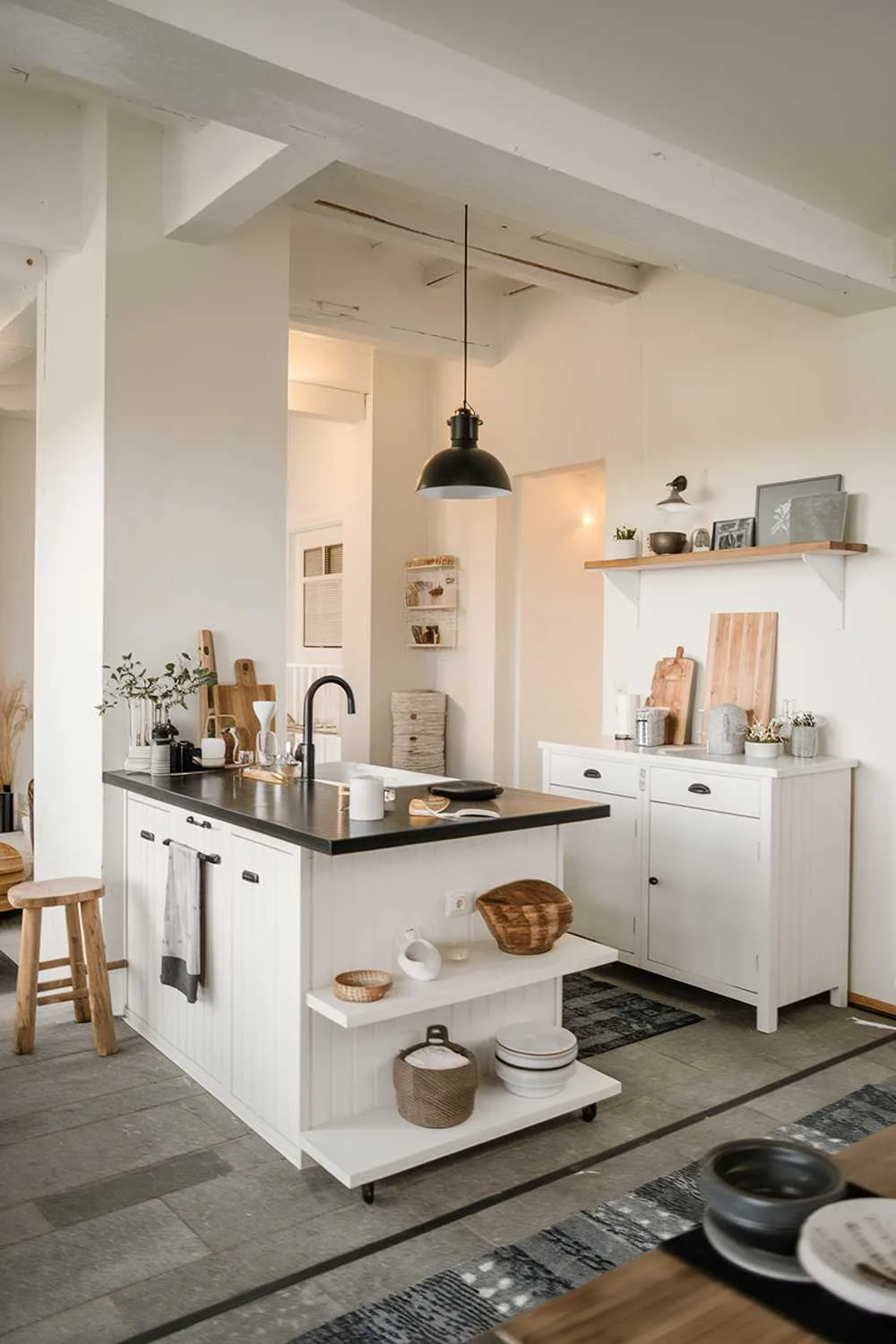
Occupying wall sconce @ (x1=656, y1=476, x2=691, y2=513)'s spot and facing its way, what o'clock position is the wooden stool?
The wooden stool is roughly at 12 o'clock from the wall sconce.

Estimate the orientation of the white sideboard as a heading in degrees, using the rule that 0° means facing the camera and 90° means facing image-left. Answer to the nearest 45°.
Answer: approximately 45°

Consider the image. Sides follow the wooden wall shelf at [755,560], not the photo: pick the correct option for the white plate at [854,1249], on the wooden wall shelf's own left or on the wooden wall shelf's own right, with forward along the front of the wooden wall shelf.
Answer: on the wooden wall shelf's own left

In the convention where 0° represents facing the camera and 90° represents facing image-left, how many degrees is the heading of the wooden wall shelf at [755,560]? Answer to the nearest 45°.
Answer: approximately 45°
